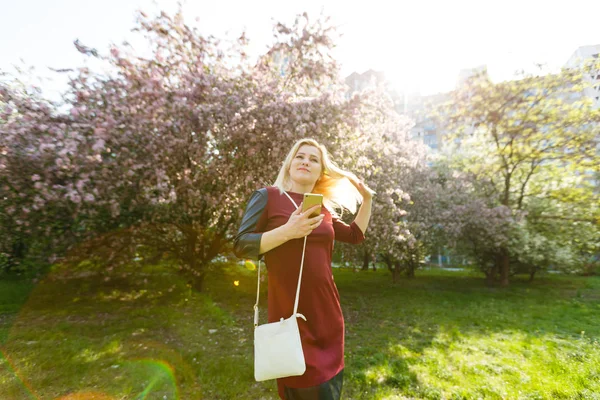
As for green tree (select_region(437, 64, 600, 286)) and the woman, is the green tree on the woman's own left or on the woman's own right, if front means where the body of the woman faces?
on the woman's own left
